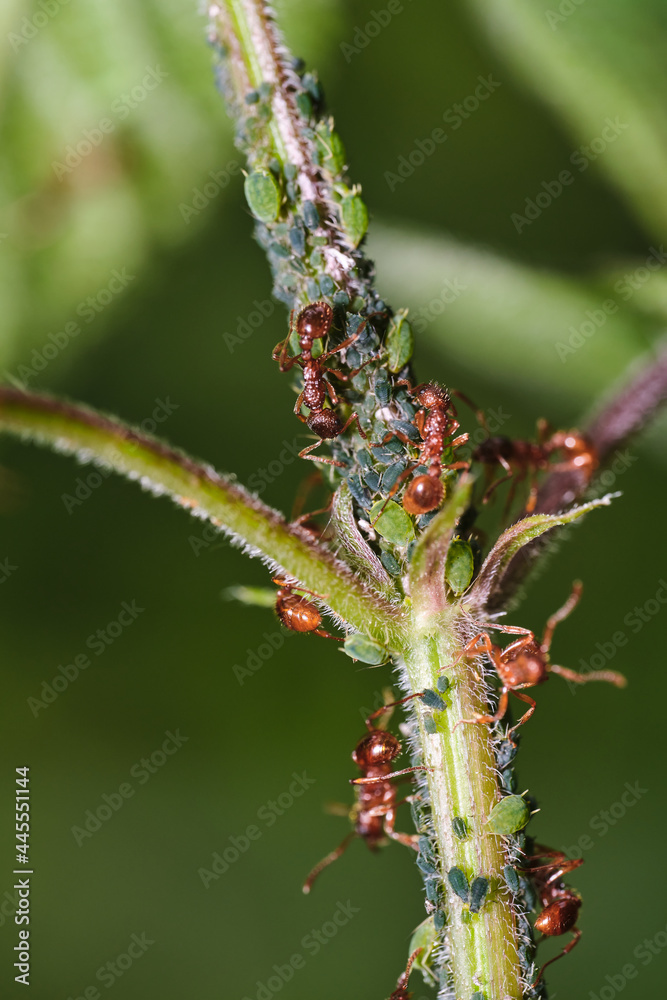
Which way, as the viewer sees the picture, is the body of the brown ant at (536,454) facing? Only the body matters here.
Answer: to the viewer's left

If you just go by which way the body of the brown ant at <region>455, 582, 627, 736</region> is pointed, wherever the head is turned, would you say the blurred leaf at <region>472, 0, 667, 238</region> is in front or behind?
behind

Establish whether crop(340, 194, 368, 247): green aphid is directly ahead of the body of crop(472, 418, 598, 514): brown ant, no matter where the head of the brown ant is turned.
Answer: no

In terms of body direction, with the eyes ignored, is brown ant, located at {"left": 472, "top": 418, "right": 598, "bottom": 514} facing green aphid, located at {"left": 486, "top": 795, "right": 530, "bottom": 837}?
no
